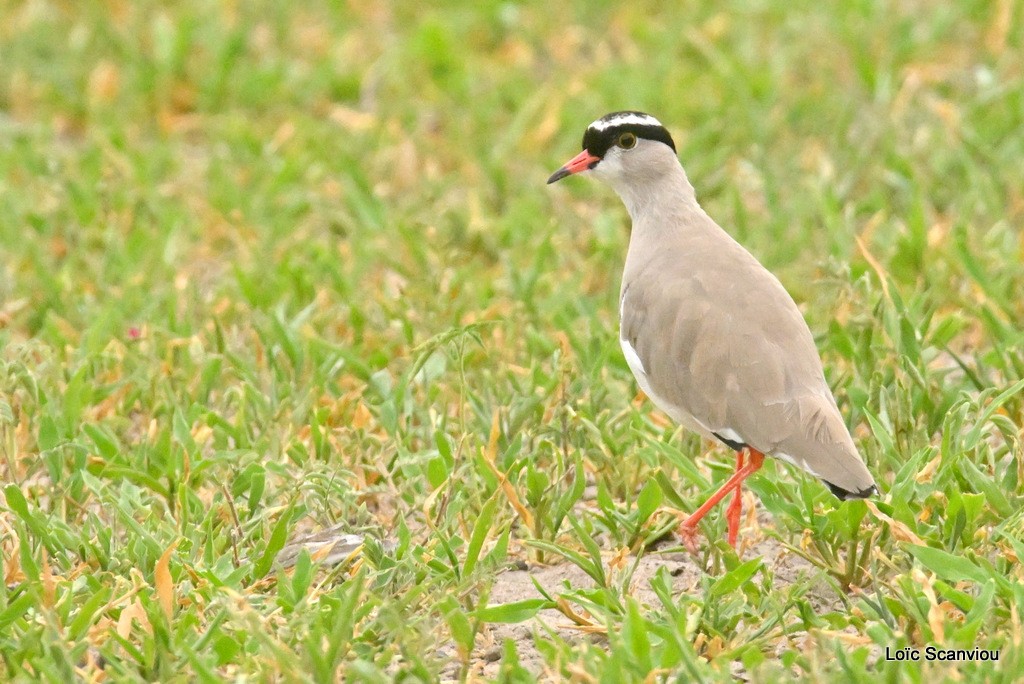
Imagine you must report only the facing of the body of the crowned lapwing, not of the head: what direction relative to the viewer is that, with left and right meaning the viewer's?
facing to the left of the viewer
